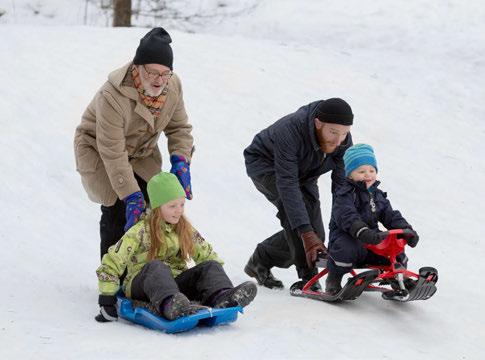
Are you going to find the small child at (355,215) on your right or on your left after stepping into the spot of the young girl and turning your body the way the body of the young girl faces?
on your left

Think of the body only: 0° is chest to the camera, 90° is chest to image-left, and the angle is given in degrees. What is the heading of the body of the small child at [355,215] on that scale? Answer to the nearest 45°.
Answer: approximately 315°

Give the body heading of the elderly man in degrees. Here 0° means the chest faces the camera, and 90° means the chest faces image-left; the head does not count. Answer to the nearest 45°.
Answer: approximately 315°

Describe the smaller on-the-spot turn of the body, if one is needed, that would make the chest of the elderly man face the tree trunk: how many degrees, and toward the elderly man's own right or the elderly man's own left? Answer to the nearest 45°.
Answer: approximately 135° to the elderly man's own left

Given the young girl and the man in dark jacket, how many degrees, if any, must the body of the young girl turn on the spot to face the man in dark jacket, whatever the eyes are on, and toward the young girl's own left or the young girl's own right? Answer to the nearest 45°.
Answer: approximately 90° to the young girl's own left

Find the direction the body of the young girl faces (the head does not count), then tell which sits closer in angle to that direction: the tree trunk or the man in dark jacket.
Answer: the man in dark jacket

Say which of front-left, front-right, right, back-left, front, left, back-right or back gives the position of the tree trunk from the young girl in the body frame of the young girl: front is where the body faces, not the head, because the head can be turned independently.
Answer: back-left
